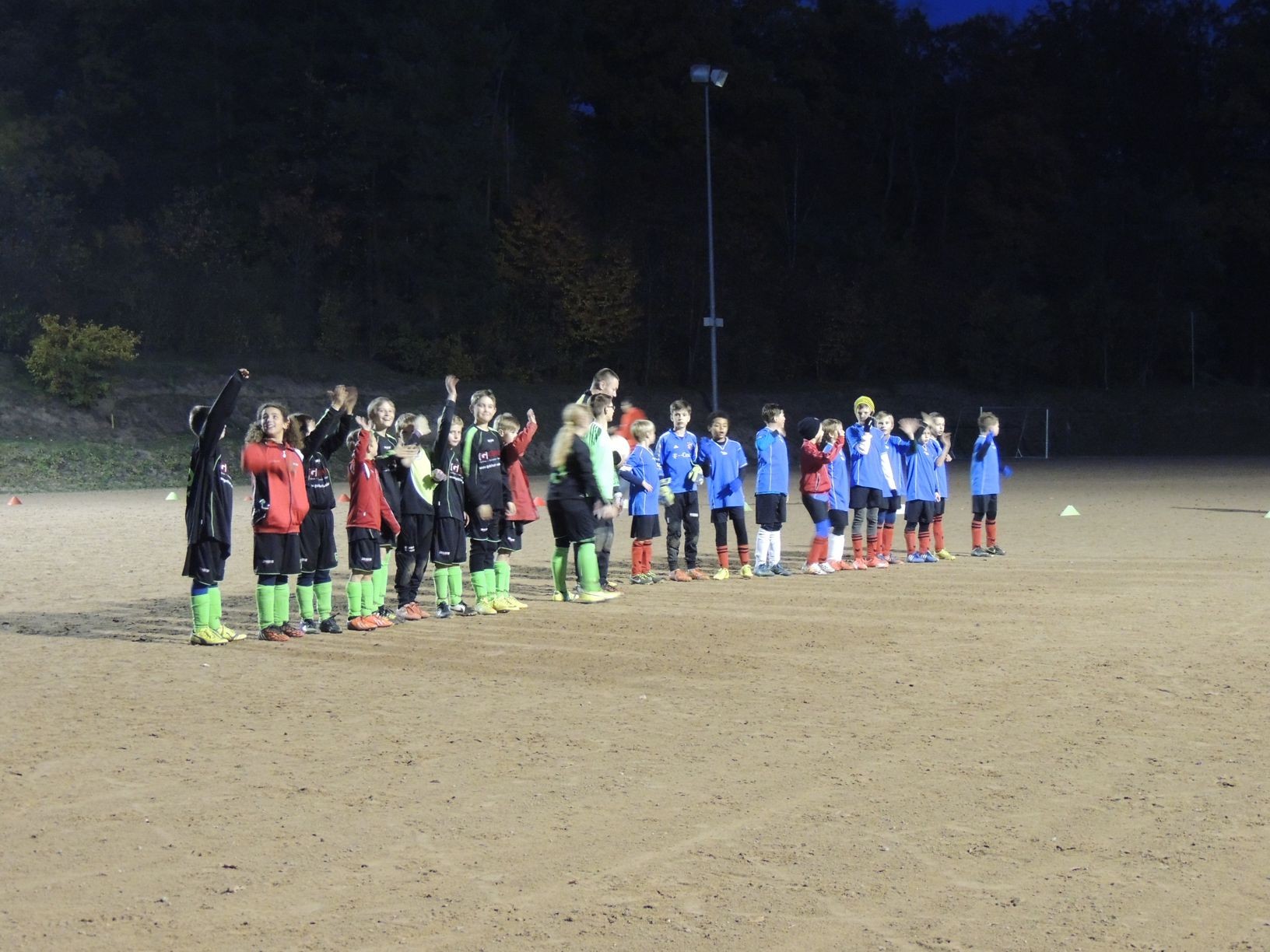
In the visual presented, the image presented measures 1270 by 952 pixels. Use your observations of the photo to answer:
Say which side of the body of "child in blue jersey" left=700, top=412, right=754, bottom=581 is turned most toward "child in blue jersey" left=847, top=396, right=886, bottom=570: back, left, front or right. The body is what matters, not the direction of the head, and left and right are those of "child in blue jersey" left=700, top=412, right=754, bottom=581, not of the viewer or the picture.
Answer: left

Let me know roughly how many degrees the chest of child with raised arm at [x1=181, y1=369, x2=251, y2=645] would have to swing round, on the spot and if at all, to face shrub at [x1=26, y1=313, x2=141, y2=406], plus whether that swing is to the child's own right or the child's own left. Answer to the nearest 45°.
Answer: approximately 90° to the child's own left

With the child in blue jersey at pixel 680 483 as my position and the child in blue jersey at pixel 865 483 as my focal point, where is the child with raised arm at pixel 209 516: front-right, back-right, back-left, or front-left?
back-right

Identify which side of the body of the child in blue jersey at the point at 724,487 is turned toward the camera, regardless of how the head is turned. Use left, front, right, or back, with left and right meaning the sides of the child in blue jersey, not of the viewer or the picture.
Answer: front

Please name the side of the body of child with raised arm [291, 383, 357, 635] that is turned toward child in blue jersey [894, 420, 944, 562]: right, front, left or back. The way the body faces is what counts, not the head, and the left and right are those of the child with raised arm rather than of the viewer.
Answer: left

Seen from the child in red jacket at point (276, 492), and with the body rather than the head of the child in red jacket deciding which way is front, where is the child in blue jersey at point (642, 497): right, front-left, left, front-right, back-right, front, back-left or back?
left

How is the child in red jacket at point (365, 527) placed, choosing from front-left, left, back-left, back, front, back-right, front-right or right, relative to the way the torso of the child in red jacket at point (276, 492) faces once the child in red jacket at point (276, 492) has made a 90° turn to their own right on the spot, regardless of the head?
back

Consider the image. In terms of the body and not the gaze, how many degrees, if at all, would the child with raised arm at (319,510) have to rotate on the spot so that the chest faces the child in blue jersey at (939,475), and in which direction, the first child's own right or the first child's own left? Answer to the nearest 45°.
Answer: approximately 90° to the first child's own left

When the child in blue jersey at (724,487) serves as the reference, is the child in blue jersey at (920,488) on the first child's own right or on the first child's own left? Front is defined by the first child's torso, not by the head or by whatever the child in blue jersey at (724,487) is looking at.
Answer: on the first child's own left

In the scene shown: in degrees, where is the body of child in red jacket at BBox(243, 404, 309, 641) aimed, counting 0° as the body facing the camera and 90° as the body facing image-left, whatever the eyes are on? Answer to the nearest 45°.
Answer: approximately 315°

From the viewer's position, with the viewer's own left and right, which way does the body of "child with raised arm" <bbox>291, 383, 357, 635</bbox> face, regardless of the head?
facing the viewer and to the right of the viewer

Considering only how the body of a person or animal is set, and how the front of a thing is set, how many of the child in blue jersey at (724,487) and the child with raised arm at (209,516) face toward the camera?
1
